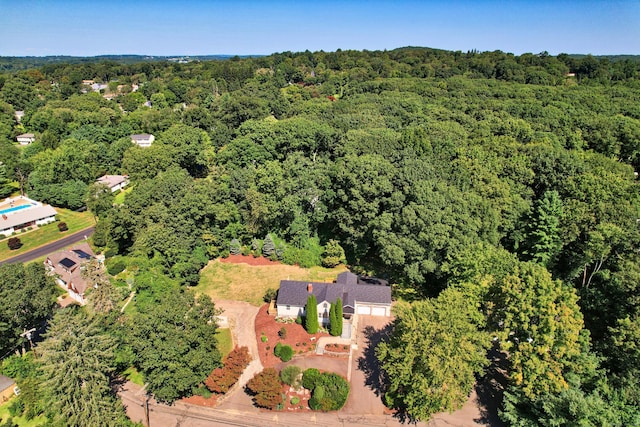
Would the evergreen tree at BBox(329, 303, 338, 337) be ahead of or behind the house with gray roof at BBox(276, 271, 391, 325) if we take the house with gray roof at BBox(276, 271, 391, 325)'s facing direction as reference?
ahead

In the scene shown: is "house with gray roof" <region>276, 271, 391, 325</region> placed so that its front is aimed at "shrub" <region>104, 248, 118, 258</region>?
no

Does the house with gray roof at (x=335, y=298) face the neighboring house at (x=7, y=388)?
no

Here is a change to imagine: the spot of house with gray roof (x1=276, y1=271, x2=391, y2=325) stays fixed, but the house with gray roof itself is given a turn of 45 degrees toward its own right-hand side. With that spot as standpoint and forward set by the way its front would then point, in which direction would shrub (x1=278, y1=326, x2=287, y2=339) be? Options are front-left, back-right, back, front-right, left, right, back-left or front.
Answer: front

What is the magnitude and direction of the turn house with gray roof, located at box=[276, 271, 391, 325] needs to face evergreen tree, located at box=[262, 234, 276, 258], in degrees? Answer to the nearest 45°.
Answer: approximately 135° to its right

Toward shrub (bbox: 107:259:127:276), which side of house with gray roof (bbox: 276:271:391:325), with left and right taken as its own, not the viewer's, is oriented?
right

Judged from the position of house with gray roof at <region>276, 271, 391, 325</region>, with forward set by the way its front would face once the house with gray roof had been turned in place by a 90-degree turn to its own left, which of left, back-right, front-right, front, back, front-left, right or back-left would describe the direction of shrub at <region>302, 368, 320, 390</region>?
right

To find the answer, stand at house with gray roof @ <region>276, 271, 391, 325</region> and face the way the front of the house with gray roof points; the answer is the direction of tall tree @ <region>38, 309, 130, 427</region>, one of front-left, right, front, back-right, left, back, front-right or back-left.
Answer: front-right

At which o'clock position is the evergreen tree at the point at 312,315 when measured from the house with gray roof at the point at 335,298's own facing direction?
The evergreen tree is roughly at 1 o'clock from the house with gray roof.

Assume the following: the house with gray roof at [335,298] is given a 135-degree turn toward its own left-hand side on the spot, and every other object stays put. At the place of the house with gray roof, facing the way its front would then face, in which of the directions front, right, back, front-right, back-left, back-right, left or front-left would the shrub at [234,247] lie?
left

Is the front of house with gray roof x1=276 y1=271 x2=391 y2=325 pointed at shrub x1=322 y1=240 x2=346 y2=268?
no

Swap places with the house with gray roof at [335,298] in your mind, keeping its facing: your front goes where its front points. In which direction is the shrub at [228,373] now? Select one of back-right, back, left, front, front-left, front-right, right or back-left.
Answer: front-right

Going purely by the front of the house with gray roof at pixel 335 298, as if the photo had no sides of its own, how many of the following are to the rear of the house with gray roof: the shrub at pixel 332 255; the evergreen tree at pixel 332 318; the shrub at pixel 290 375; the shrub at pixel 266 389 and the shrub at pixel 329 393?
1

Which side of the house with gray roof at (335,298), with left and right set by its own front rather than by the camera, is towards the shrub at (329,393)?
front

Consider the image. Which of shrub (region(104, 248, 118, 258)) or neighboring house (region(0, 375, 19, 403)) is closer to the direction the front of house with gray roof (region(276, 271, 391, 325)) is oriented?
the neighboring house

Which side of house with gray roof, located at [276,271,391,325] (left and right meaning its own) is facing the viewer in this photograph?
front

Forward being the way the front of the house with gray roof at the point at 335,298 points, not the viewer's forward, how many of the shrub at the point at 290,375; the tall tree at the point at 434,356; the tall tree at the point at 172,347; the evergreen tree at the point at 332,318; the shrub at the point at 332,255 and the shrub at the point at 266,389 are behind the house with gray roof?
1
